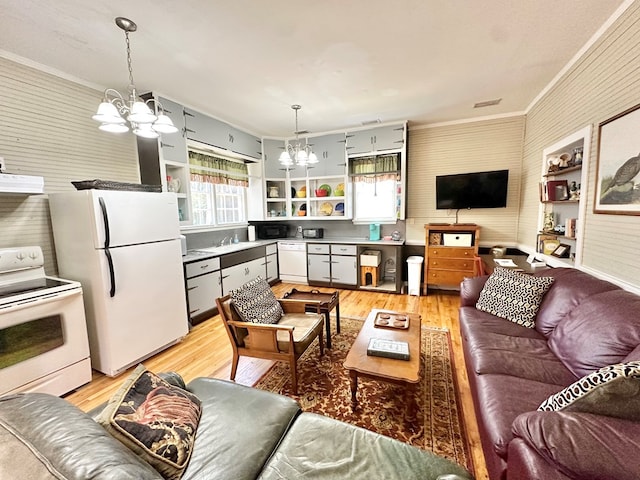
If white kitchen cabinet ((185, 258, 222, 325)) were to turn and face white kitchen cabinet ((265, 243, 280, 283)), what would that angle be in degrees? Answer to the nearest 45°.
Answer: approximately 90° to its left

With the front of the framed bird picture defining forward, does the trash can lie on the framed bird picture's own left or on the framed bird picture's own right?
on the framed bird picture's own right

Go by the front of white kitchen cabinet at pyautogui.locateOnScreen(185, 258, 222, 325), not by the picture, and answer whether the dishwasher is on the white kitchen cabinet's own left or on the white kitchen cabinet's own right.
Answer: on the white kitchen cabinet's own left

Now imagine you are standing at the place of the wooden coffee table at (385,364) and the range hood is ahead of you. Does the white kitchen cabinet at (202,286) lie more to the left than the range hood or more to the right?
right

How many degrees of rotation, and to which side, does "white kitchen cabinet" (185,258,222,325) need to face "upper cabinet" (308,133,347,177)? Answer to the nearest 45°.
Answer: approximately 45° to its left
